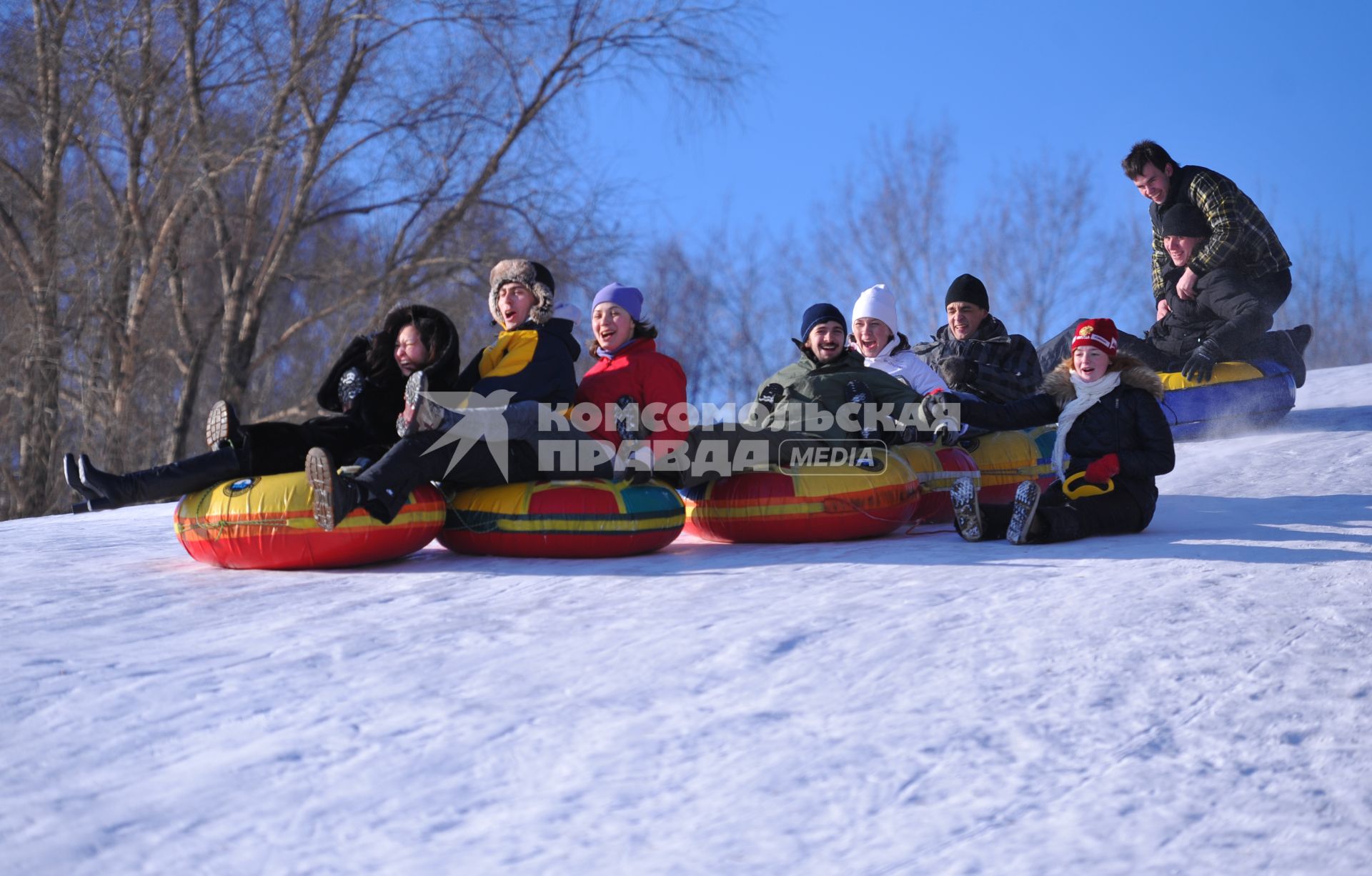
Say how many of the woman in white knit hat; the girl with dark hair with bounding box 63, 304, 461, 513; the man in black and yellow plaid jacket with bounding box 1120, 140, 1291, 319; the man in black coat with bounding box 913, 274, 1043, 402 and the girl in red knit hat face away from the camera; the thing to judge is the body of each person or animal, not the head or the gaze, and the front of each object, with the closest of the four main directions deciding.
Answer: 0

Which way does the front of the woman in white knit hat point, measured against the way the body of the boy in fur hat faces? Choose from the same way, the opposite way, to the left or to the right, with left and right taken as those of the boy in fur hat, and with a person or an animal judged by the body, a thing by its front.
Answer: the same way

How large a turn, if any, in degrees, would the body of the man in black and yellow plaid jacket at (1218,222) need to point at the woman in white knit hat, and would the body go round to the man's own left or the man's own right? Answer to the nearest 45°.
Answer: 0° — they already face them

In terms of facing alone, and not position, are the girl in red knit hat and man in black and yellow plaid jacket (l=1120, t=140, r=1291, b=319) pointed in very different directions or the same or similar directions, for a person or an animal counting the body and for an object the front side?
same or similar directions

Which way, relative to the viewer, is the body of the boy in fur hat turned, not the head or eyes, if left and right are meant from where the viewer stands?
facing the viewer and to the left of the viewer

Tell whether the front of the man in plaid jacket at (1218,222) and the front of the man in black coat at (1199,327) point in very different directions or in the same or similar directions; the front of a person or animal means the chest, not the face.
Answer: same or similar directions

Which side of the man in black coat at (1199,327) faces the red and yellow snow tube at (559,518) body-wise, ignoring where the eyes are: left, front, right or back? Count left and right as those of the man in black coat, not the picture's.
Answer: front

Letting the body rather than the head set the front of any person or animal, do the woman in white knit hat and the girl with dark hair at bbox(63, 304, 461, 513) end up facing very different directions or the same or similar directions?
same or similar directions

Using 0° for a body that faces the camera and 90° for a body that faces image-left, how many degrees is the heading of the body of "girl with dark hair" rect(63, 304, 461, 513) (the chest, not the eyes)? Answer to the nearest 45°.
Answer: approximately 90°

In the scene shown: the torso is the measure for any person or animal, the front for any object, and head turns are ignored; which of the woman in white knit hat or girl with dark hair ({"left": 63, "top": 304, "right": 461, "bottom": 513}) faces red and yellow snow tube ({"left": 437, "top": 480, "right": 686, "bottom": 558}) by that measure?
the woman in white knit hat

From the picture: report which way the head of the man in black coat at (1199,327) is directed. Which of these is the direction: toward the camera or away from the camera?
toward the camera

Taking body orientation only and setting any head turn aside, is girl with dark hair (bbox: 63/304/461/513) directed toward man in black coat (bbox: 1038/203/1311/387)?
no

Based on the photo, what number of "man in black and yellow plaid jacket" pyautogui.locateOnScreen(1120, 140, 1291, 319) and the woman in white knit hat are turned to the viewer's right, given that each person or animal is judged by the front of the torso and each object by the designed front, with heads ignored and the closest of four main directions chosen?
0

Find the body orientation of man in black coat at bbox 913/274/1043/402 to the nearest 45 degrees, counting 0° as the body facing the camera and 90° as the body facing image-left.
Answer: approximately 45°

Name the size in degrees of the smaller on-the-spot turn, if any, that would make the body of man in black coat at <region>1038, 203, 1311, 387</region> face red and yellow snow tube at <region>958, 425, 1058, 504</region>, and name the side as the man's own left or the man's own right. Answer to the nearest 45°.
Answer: approximately 45° to the man's own left

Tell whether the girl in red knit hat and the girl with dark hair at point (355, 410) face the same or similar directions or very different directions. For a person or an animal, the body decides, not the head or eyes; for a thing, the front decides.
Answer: same or similar directions

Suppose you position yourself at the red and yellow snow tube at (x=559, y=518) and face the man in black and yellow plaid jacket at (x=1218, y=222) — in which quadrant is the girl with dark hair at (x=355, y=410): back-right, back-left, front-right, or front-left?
back-left
